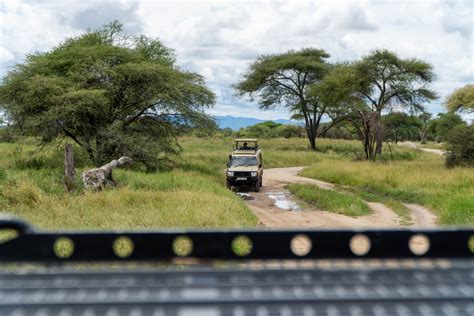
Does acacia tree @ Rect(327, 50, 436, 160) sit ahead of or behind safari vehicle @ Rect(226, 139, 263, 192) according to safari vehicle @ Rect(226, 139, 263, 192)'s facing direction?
behind

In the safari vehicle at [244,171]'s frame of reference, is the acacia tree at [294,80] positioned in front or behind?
behind

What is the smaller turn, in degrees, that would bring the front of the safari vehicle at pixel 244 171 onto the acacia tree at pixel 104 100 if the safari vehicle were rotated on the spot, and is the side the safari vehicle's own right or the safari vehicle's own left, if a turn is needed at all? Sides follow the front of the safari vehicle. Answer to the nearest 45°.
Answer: approximately 90° to the safari vehicle's own right

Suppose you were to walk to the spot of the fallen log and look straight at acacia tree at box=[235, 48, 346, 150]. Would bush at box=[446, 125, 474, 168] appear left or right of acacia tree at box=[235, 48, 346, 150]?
right

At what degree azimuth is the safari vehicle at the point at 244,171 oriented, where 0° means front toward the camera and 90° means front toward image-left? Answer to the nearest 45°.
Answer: approximately 0°

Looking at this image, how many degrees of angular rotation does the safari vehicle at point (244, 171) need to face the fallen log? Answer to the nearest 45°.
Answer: approximately 45° to its right

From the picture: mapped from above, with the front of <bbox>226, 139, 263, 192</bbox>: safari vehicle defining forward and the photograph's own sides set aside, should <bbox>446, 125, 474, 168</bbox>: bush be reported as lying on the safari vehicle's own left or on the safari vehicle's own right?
on the safari vehicle's own left
